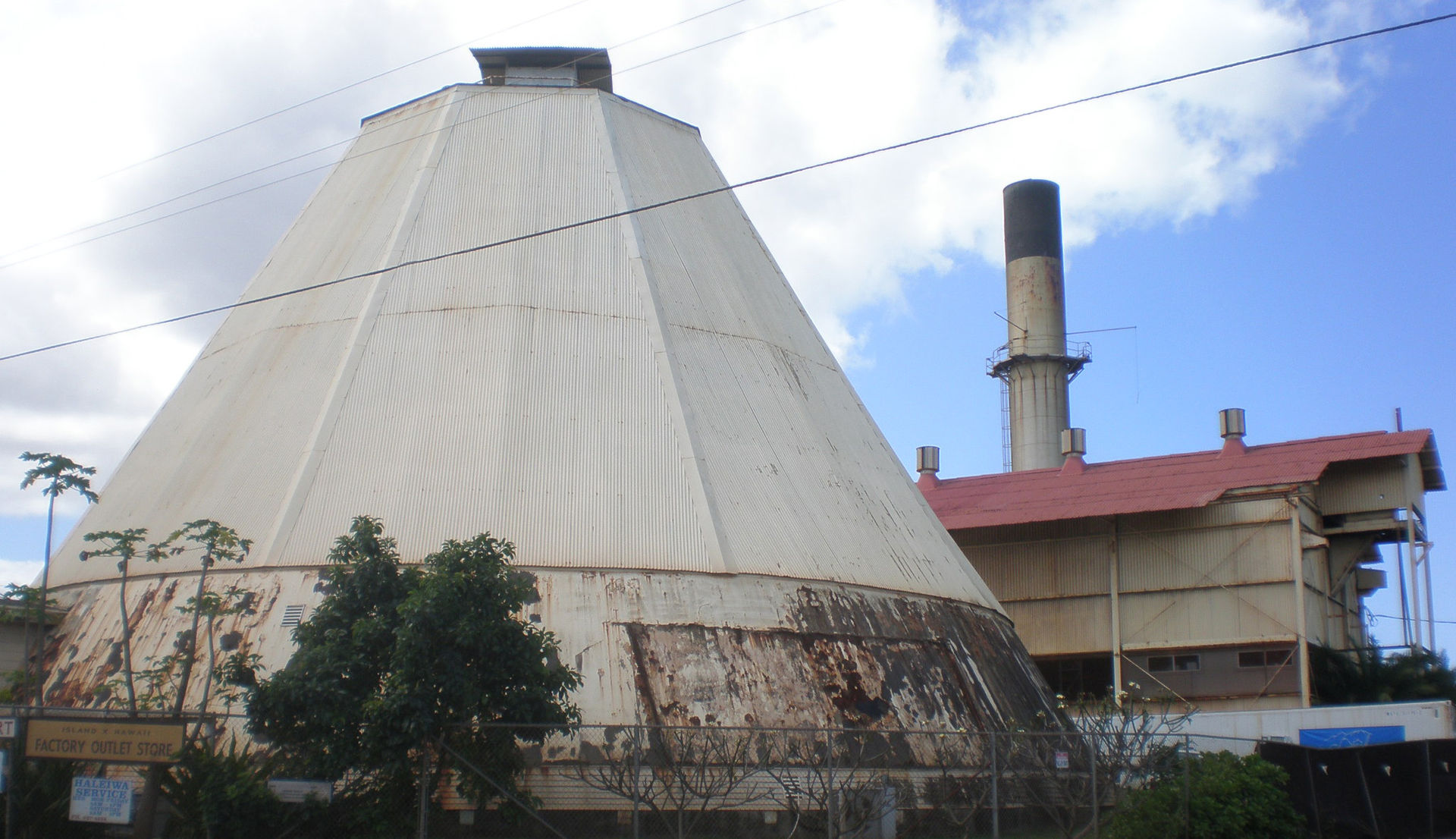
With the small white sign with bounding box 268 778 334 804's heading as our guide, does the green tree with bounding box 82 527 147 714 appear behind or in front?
behind

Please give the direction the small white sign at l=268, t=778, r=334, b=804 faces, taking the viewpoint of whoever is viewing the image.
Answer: facing the viewer

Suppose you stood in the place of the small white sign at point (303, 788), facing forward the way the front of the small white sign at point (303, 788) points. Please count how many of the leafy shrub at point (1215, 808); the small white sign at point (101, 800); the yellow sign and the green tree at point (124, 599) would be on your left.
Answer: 1

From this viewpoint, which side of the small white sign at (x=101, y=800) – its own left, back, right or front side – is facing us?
front

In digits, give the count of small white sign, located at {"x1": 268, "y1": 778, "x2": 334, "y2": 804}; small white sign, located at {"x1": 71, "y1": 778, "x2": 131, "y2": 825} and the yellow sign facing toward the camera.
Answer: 3

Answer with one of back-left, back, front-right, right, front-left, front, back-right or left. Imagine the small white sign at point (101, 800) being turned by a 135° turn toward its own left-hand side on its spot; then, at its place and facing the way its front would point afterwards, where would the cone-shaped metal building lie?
front

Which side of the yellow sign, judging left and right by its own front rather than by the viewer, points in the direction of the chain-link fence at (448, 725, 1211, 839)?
left

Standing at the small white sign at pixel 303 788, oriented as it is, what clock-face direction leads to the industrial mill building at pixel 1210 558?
The industrial mill building is roughly at 8 o'clock from the small white sign.

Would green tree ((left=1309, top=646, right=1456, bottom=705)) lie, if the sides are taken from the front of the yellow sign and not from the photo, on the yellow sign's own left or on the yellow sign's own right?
on the yellow sign's own left

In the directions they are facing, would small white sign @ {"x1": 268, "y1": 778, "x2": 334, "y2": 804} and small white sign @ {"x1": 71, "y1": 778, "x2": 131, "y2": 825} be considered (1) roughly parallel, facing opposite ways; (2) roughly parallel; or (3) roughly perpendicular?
roughly parallel

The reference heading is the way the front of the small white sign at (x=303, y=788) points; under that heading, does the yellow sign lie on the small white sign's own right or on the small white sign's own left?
on the small white sign's own right

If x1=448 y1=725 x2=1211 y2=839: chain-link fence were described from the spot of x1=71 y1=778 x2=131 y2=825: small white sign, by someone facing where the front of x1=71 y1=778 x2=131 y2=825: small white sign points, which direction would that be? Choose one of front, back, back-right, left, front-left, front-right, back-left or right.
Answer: left

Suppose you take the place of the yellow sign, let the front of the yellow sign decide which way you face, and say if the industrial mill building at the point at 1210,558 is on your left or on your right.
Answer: on your left

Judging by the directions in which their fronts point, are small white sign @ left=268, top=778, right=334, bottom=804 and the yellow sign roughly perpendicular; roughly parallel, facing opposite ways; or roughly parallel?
roughly parallel

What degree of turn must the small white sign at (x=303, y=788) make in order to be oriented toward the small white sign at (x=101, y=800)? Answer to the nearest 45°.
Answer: approximately 90° to its right
